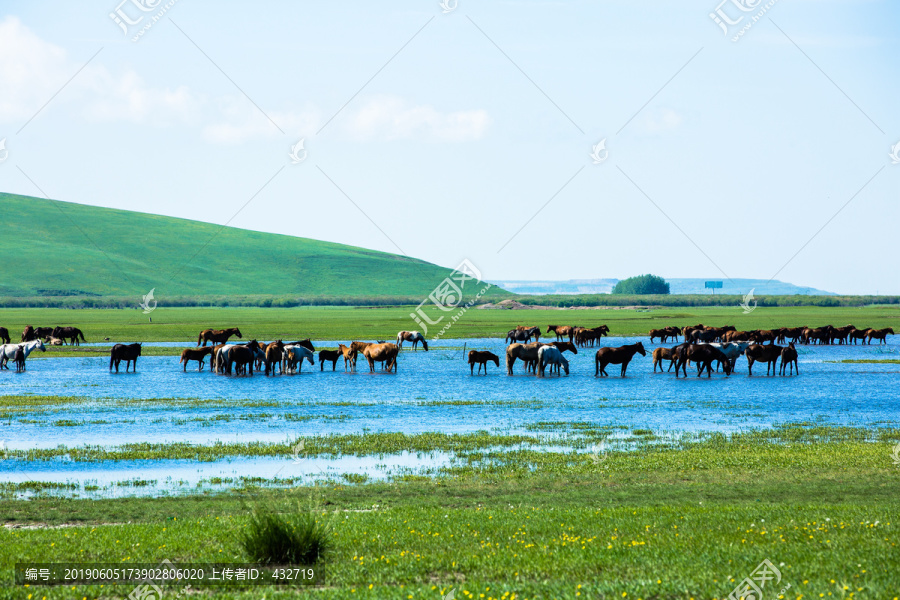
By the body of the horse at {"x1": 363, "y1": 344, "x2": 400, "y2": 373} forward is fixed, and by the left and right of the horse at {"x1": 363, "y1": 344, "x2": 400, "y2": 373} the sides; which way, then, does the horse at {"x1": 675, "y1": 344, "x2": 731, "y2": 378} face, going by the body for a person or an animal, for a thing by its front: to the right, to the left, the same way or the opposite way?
the opposite way

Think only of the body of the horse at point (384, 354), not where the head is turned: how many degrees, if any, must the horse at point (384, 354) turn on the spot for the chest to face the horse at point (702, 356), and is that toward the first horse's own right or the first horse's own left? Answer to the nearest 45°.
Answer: approximately 180°

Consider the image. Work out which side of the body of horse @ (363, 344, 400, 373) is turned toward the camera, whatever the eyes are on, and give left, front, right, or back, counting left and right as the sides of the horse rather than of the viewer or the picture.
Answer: left
